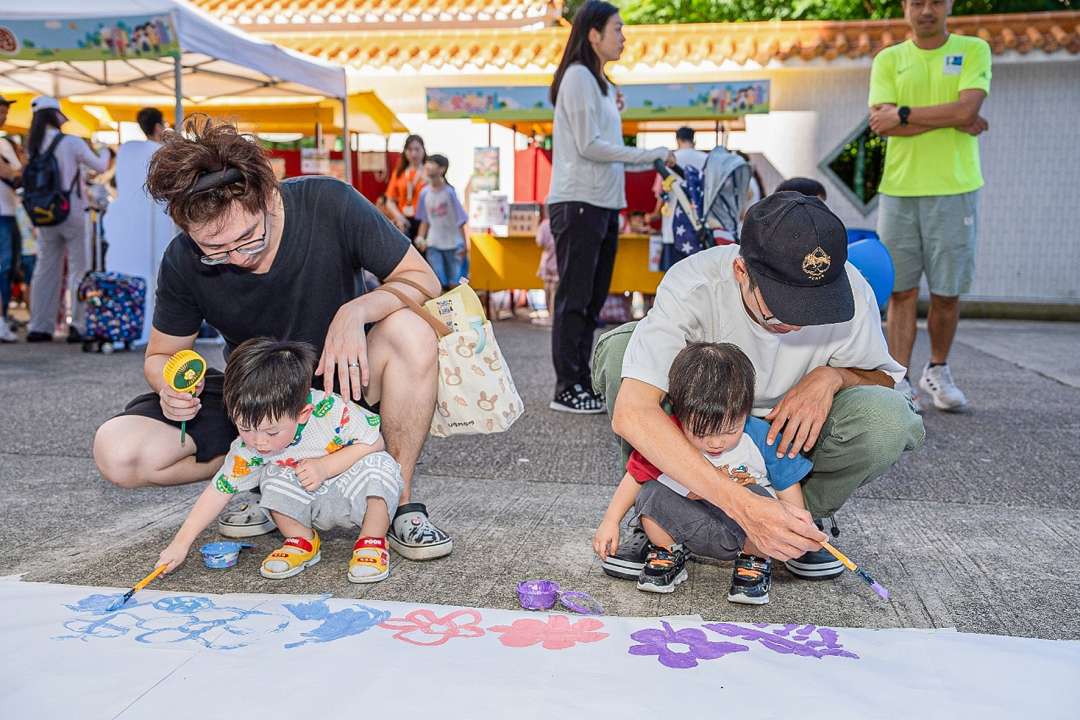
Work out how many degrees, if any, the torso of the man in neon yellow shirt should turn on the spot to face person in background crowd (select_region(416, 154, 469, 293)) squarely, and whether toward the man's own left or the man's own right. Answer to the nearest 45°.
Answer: approximately 135° to the man's own right

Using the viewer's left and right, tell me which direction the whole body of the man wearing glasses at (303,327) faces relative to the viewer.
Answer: facing the viewer

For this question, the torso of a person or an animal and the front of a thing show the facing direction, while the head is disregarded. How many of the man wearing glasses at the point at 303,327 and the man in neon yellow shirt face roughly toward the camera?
2

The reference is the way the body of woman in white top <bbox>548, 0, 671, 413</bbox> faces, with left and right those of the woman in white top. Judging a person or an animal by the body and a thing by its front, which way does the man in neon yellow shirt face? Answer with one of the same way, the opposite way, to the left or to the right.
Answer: to the right

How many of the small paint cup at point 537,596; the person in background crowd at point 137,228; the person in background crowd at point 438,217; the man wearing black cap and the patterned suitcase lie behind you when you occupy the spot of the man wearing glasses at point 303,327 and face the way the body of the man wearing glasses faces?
3

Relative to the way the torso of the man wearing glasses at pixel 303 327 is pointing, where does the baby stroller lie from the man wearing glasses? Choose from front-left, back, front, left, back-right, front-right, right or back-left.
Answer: back-left

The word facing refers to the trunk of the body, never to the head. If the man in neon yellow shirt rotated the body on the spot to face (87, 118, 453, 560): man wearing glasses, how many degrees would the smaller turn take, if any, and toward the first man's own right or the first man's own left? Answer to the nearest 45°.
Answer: approximately 45° to the first man's own right

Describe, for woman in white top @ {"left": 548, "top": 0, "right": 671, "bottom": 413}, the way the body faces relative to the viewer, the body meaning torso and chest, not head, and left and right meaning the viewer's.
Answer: facing to the right of the viewer

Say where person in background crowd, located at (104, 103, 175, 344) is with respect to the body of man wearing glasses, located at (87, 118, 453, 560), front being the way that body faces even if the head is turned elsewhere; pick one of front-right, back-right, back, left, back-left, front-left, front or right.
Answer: back

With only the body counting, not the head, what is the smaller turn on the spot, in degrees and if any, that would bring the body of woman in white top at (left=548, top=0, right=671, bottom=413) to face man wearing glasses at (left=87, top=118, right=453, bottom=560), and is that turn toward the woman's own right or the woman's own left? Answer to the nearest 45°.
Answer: approximately 90° to the woman's own right

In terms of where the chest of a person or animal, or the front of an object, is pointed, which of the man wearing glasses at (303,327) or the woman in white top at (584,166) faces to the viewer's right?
the woman in white top

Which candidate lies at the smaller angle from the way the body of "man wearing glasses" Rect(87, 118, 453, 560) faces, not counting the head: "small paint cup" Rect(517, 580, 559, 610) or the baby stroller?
the small paint cup

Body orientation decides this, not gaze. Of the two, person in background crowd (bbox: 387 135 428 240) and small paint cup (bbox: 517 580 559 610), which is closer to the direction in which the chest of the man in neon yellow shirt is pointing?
the small paint cup

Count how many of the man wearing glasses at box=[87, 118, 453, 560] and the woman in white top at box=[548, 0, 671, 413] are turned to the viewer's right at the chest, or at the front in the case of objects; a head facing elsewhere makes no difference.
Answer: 1
